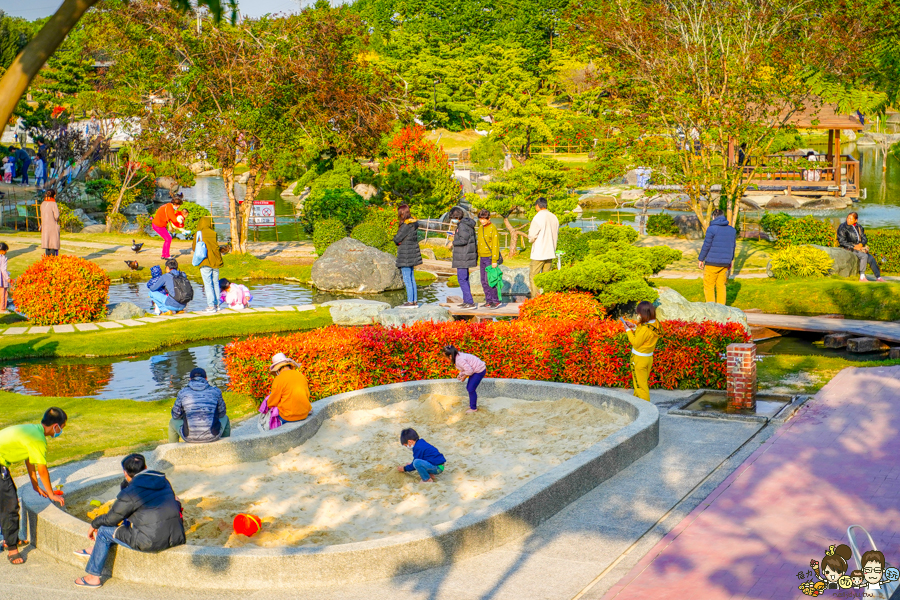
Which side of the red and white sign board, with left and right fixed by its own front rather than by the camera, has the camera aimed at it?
front

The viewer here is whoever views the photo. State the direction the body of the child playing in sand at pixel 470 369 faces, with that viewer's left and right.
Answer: facing to the left of the viewer

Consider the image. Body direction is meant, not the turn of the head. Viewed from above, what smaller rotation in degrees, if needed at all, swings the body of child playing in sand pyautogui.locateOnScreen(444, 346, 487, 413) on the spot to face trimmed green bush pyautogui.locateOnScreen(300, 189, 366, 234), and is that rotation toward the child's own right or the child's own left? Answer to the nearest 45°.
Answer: approximately 90° to the child's own right

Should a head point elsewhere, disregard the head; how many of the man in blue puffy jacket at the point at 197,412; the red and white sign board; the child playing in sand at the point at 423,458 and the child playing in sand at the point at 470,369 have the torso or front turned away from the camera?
1

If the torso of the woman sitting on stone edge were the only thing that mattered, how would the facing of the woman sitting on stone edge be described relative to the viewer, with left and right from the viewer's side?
facing away from the viewer and to the left of the viewer

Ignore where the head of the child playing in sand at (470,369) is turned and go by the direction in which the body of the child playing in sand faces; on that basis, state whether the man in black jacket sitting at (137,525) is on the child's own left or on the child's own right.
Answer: on the child's own left

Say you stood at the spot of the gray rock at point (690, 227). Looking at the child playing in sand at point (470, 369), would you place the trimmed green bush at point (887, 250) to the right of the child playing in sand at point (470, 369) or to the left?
left

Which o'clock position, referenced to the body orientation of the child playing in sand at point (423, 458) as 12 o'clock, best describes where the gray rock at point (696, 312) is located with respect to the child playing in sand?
The gray rock is roughly at 4 o'clock from the child playing in sand.

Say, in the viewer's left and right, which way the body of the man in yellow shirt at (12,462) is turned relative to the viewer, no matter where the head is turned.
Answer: facing to the right of the viewer

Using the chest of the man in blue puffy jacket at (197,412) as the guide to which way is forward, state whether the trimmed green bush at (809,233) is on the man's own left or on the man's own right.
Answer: on the man's own right

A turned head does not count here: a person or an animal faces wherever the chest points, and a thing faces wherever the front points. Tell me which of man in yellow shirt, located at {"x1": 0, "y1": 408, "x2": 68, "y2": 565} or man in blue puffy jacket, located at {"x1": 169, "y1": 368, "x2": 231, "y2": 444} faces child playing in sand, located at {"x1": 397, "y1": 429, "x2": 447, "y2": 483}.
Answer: the man in yellow shirt

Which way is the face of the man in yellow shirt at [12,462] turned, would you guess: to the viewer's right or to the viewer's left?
to the viewer's right

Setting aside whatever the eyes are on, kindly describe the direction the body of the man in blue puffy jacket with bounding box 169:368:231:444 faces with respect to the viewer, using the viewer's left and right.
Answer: facing away from the viewer
